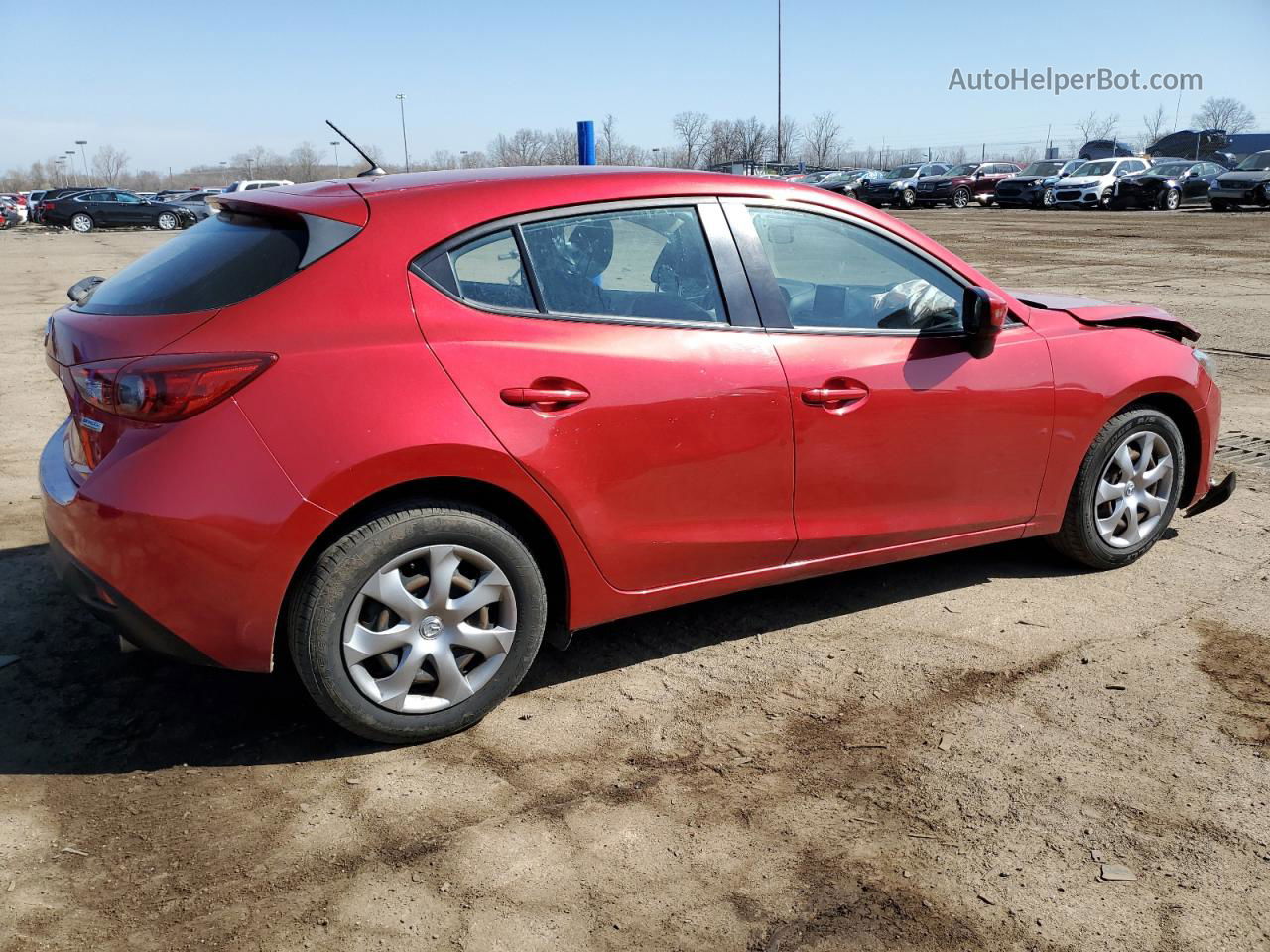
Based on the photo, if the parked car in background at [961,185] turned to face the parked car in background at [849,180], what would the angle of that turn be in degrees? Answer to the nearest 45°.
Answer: approximately 90° to its right

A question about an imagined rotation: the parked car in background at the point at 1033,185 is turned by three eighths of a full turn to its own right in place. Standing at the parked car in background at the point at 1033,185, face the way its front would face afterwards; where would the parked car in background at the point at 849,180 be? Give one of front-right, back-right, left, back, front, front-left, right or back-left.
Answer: front-left

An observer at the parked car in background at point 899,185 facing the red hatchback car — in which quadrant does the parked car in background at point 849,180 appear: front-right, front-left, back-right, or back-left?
back-right

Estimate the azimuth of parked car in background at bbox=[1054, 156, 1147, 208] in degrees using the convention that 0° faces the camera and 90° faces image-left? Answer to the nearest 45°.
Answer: approximately 45°

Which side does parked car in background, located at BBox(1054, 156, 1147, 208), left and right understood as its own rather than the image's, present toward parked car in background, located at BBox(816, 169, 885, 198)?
right

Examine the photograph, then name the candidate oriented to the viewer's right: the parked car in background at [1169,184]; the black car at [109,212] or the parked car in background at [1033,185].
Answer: the black car

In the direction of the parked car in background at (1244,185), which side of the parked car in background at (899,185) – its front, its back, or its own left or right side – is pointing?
left

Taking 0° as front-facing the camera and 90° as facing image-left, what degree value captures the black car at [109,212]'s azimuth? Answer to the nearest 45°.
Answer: approximately 270°

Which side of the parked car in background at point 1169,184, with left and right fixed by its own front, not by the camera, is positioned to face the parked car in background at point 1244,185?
left
